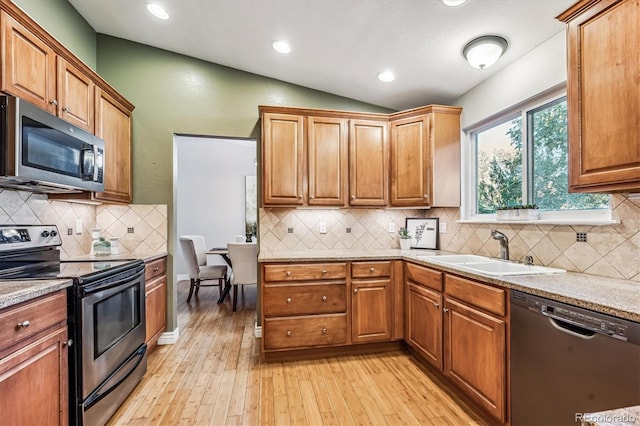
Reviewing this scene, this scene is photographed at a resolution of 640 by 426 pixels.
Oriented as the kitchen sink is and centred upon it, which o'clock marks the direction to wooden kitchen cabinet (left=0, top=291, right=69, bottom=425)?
The wooden kitchen cabinet is roughly at 12 o'clock from the kitchen sink.

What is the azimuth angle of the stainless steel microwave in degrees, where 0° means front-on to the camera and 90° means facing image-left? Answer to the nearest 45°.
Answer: approximately 315°

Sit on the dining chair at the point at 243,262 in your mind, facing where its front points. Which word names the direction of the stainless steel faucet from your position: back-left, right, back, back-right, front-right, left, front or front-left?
back-right

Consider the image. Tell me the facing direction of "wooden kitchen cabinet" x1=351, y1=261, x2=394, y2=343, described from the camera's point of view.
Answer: facing the viewer

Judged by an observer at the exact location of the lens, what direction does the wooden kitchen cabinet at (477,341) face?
facing the viewer and to the left of the viewer

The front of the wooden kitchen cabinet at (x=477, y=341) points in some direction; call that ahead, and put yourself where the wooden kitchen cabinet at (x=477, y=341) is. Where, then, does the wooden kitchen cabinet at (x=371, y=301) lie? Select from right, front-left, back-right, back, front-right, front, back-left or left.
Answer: right

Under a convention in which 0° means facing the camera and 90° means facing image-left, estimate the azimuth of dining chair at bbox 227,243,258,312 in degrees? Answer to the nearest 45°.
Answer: approximately 180°

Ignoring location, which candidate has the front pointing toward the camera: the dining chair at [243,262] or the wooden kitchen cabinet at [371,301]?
the wooden kitchen cabinet

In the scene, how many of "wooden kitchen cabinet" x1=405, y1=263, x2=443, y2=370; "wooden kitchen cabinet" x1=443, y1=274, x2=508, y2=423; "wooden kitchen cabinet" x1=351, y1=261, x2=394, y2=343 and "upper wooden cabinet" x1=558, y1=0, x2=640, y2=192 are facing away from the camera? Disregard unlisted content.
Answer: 0

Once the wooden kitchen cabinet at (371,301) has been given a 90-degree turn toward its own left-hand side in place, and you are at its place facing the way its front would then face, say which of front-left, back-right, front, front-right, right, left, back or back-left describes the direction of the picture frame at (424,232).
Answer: front-left

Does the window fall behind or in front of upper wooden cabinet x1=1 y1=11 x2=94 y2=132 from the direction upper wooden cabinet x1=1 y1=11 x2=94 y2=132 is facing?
in front

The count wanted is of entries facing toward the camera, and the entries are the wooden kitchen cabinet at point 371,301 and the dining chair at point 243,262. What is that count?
1

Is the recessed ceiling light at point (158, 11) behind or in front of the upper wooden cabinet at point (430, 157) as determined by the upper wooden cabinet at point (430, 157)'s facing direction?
in front

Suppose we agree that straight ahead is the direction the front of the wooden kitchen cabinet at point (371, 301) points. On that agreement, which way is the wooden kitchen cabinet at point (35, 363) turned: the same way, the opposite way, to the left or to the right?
to the left
